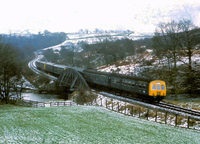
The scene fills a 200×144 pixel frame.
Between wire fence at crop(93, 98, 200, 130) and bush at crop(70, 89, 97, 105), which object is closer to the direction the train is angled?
the wire fence

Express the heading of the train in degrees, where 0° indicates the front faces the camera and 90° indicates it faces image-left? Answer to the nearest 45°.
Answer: approximately 315°

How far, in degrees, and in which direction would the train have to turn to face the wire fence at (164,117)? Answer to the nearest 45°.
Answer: approximately 45° to its right
